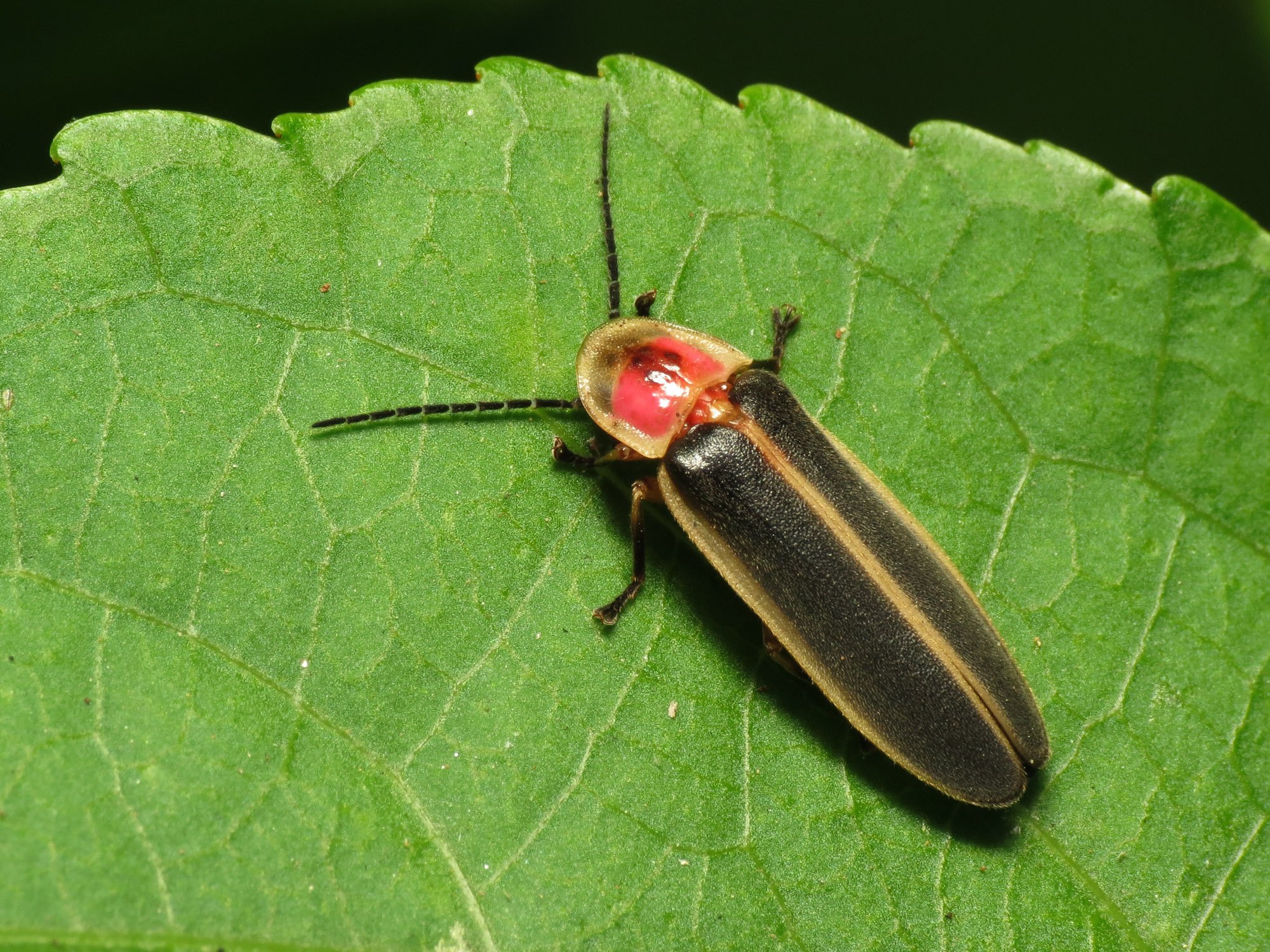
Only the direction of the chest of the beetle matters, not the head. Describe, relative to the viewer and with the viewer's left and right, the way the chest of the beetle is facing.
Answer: facing away from the viewer and to the left of the viewer
